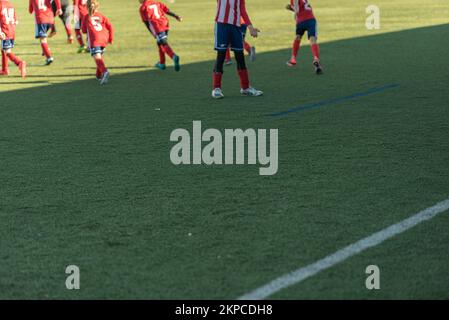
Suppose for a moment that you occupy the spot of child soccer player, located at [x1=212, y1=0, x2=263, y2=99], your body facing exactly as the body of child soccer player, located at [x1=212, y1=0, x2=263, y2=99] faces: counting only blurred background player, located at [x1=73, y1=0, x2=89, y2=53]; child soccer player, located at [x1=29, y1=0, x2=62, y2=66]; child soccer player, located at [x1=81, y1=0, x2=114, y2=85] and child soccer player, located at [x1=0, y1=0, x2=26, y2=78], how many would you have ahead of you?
0

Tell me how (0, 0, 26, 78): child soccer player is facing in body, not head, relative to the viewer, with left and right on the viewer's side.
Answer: facing away from the viewer and to the left of the viewer

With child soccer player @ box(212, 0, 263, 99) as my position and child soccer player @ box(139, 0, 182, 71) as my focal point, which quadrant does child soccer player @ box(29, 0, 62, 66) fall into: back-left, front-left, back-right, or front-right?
front-left

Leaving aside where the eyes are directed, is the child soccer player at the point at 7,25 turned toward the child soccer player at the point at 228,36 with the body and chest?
no

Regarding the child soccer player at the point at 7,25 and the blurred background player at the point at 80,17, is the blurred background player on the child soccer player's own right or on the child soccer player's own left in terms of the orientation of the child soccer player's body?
on the child soccer player's own right

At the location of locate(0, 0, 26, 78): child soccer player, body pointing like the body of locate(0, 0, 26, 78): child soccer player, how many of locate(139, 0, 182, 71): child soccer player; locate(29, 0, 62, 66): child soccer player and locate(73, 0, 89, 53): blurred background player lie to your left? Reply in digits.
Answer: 0

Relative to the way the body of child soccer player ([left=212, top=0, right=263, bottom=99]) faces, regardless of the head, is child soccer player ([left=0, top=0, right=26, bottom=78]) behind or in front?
behind

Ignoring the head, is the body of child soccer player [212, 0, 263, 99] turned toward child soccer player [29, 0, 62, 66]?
no

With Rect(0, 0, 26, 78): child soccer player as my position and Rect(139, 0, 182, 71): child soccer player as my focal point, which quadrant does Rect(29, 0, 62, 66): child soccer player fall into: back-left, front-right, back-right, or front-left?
front-left

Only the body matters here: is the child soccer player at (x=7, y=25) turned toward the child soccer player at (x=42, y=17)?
no

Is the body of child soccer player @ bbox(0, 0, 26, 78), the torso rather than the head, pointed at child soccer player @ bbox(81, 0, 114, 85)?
no

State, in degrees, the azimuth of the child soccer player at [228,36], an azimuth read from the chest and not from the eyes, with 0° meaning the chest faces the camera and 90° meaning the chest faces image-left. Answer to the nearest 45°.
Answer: approximately 315°

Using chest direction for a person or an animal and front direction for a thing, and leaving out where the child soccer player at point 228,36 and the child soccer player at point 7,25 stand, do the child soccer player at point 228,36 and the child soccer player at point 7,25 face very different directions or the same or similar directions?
very different directions

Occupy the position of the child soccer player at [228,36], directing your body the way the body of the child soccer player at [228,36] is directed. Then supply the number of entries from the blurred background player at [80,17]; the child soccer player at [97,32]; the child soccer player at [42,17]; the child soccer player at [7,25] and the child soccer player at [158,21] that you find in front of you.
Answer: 0
